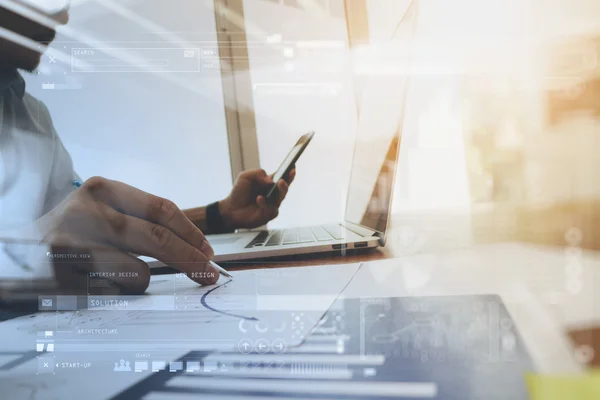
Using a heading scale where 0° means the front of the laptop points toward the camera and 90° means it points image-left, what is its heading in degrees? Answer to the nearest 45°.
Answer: approximately 90°
